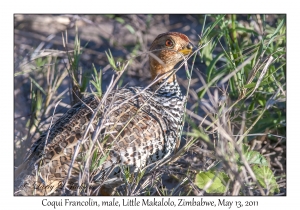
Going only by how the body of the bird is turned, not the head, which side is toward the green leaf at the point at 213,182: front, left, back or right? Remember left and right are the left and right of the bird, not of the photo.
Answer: front

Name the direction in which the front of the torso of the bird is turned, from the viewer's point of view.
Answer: to the viewer's right

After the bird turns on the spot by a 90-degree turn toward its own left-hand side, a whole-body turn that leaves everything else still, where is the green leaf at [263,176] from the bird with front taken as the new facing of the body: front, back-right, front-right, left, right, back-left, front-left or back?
right
